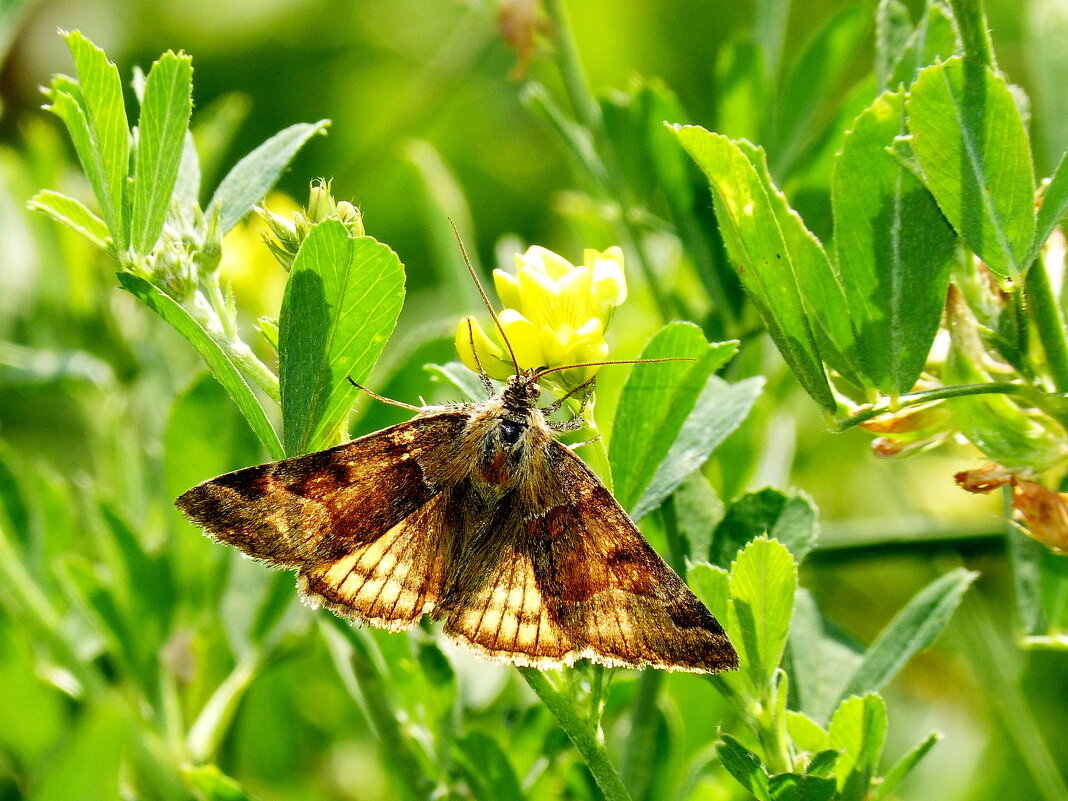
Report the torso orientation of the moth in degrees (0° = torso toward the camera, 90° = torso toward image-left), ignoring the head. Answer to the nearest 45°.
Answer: approximately 180°

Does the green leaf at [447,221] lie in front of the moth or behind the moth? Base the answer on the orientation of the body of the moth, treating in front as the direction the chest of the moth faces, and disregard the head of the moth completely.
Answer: in front

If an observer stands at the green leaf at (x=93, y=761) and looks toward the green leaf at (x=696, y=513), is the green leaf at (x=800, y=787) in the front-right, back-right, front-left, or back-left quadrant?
front-right
